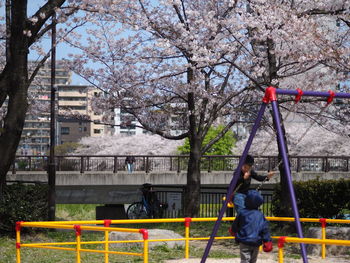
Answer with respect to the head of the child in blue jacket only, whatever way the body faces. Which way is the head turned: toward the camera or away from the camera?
away from the camera

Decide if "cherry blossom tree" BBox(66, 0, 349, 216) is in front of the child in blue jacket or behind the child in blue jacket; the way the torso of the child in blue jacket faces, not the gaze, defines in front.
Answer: in front

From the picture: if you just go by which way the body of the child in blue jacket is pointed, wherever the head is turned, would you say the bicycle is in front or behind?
in front

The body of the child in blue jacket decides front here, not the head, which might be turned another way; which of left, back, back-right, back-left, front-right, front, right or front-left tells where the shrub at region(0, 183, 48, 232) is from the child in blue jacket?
front-left

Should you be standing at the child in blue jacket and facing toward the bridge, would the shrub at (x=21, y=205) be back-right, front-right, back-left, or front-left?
front-left

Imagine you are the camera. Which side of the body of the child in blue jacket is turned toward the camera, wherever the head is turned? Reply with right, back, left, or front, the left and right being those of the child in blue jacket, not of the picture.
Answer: back

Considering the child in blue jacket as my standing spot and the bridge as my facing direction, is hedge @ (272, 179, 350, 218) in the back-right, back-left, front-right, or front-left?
front-right
